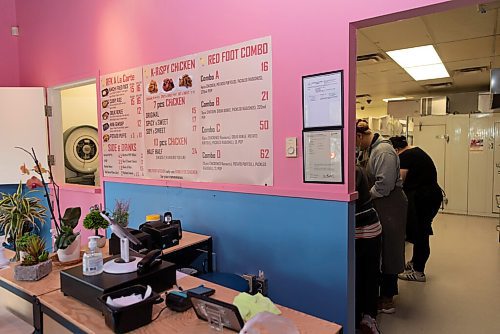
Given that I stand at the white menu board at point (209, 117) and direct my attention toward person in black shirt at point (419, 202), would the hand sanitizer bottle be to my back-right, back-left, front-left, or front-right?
back-right

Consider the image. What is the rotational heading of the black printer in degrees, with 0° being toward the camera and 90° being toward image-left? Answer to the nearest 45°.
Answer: approximately 45°

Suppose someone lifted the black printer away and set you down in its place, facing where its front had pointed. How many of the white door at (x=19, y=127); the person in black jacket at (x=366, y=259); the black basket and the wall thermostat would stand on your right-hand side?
1

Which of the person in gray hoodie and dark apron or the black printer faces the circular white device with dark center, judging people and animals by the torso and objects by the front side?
the person in gray hoodie and dark apron

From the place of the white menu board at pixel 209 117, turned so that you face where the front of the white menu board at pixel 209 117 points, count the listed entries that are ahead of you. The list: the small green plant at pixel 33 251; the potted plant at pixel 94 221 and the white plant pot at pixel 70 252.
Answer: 3

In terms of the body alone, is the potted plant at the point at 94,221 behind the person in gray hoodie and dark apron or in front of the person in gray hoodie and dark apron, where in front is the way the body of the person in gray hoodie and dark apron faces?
in front

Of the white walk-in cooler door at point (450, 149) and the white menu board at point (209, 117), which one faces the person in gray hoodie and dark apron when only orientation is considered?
the white walk-in cooler door

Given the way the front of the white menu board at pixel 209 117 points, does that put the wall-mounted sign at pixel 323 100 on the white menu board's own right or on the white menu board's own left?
on the white menu board's own left

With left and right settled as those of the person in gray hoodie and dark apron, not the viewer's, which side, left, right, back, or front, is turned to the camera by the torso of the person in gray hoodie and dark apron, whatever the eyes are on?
left

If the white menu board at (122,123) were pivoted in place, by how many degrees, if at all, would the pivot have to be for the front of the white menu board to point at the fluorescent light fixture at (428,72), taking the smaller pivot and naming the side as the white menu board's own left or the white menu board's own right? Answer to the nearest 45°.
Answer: approximately 135° to the white menu board's own left
